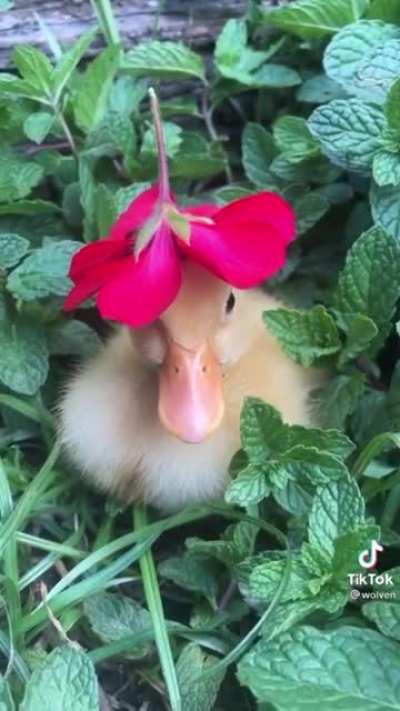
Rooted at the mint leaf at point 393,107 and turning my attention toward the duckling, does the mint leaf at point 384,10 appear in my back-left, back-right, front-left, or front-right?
back-right

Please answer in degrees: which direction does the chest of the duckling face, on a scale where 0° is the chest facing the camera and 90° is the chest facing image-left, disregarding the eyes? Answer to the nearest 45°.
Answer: approximately 0°
